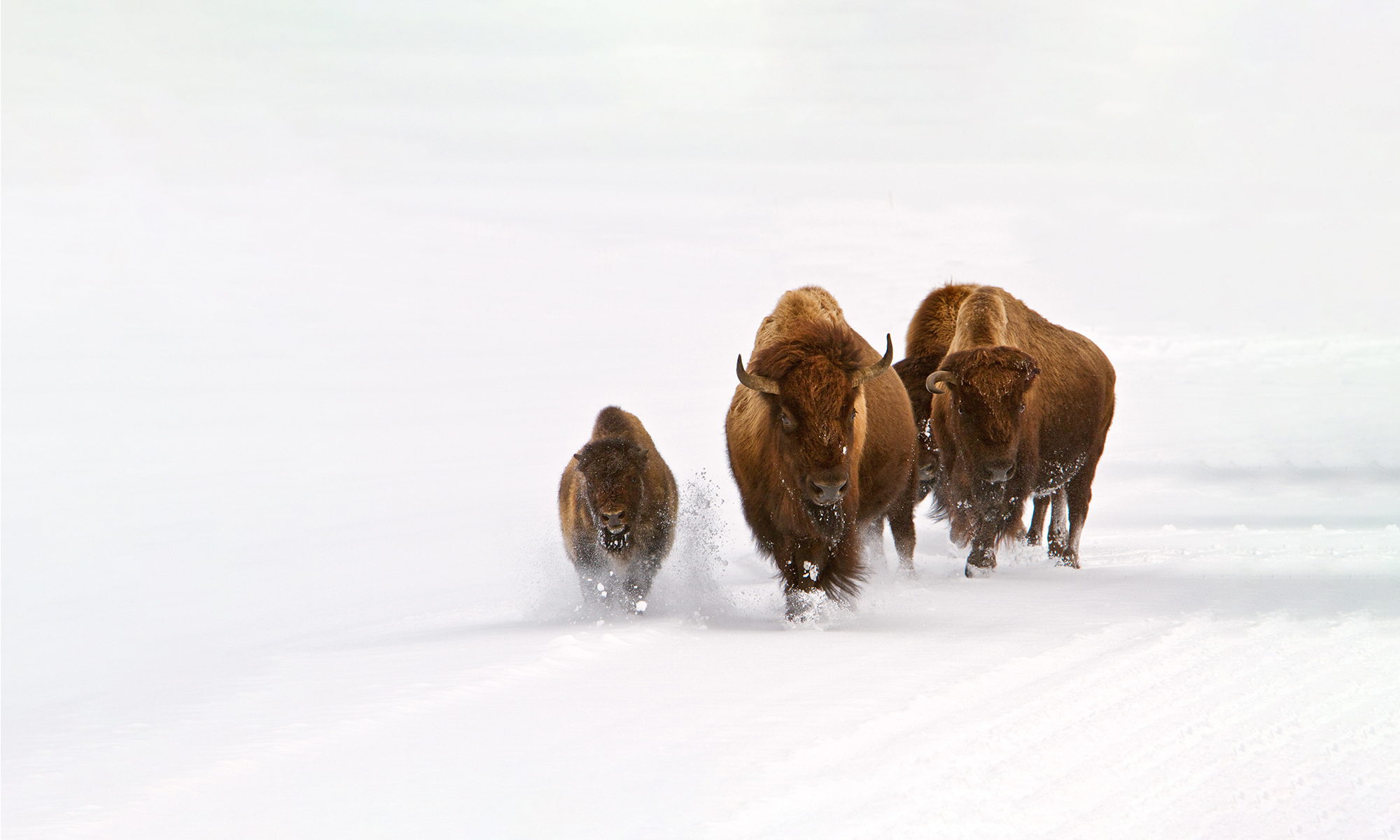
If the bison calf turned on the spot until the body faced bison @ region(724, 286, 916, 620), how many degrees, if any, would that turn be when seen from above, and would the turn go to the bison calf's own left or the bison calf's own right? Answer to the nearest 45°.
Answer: approximately 45° to the bison calf's own left

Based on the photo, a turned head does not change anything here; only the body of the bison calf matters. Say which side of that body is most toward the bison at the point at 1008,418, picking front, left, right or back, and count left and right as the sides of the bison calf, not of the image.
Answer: left

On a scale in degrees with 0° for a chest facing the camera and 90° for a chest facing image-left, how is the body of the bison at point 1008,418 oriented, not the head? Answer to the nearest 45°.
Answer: approximately 45°

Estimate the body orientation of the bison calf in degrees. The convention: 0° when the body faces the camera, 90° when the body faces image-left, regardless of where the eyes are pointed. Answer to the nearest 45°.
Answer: approximately 0°
